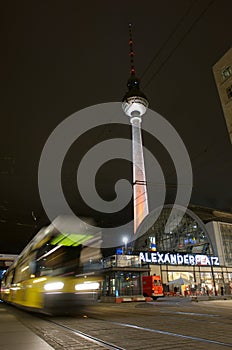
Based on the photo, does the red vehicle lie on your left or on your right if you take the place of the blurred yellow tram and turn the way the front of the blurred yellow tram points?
on your left

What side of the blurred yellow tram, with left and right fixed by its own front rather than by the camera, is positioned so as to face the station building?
left
